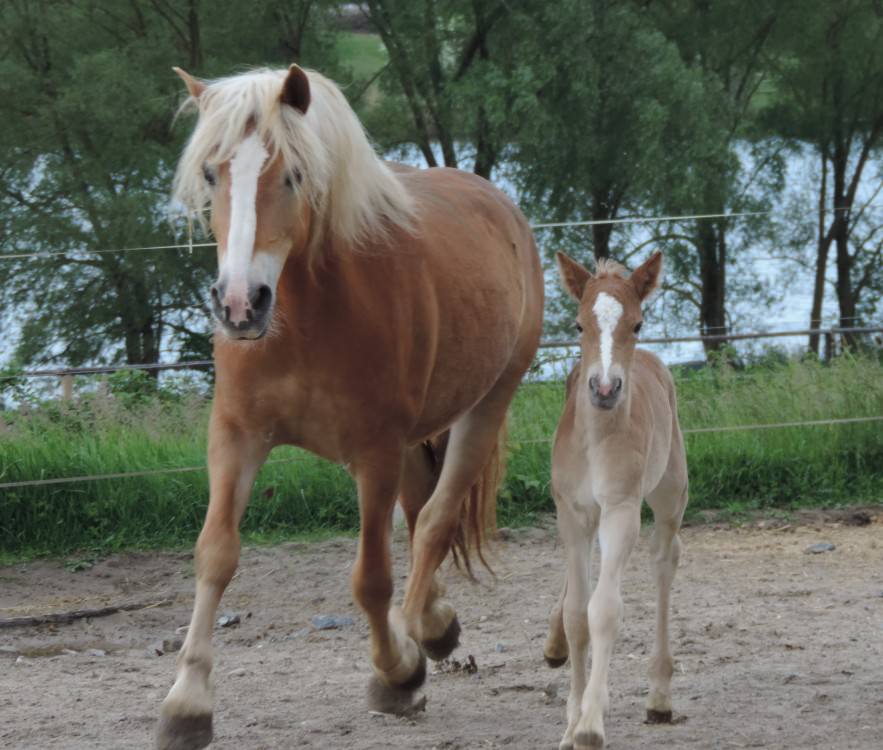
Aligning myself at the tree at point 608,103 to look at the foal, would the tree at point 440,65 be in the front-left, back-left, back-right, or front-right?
back-right

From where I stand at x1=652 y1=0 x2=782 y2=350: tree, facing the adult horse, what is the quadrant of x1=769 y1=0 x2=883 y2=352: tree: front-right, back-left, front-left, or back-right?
back-left

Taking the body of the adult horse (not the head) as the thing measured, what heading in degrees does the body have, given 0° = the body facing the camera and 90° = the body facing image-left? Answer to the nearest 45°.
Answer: approximately 45°

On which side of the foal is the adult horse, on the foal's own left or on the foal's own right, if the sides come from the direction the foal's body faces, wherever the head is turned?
on the foal's own right

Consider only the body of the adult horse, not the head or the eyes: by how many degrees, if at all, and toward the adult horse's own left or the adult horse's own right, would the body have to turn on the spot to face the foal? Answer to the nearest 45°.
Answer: approximately 135° to the adult horse's own left

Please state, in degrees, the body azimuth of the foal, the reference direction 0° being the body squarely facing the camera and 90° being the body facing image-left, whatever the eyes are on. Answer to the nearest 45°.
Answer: approximately 0°

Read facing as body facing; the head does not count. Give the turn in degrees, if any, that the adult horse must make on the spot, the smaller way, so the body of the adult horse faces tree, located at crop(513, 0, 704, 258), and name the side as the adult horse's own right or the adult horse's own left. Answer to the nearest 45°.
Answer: approximately 135° to the adult horse's own right
